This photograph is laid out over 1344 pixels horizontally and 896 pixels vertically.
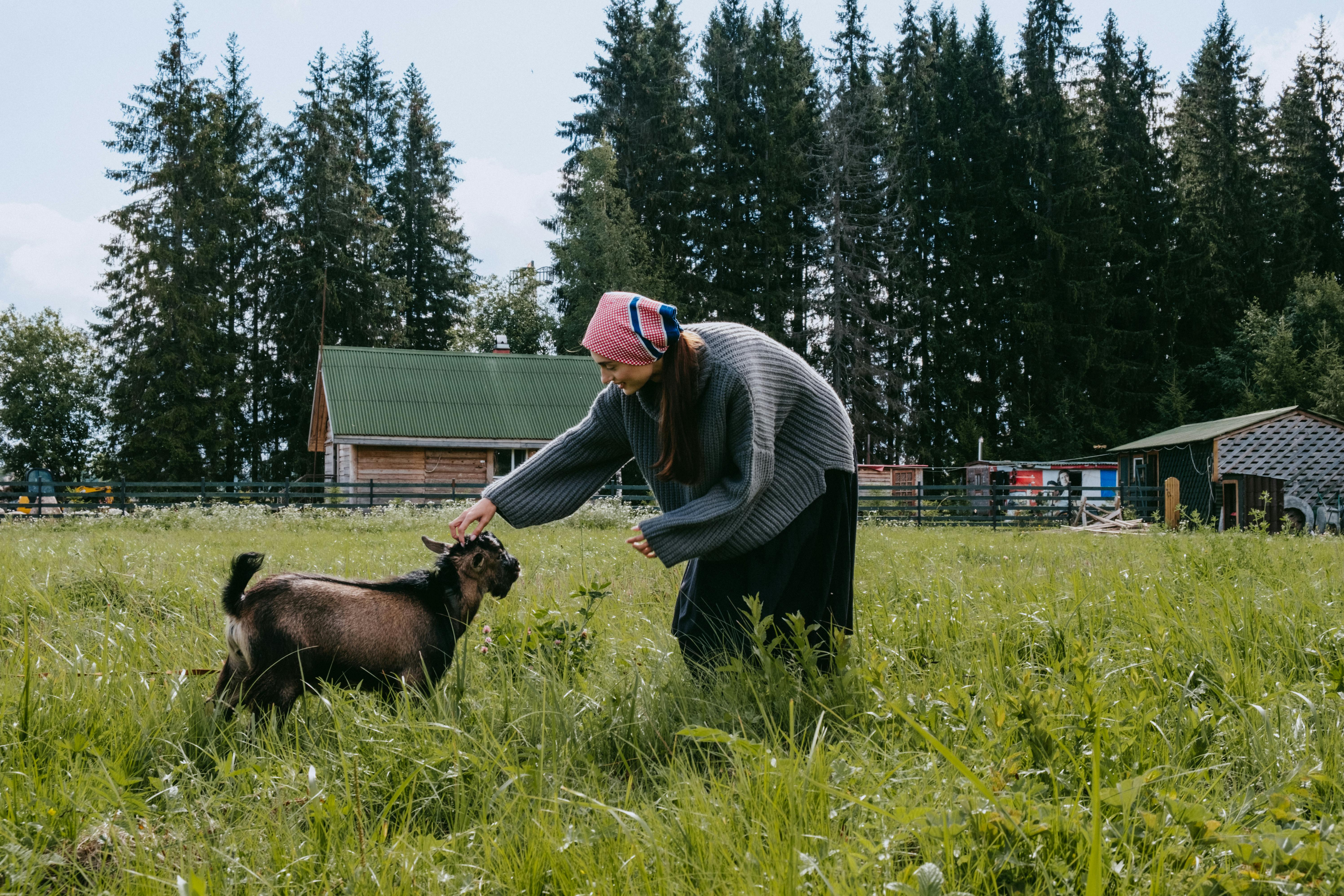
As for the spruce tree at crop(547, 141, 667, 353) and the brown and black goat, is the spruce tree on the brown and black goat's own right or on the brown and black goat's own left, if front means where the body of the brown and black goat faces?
on the brown and black goat's own left

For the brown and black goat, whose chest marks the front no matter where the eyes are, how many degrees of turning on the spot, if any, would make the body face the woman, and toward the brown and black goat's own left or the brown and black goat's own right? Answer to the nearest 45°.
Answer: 0° — it already faces them

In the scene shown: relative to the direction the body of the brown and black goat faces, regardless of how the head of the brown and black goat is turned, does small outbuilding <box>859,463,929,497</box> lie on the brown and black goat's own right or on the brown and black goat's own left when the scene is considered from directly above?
on the brown and black goat's own left

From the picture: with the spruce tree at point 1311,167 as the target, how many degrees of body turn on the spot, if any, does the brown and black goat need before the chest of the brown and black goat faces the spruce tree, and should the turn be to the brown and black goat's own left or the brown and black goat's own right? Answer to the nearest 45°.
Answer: approximately 45° to the brown and black goat's own left

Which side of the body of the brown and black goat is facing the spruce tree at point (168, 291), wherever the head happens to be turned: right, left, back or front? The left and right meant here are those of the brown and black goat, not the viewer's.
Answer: left

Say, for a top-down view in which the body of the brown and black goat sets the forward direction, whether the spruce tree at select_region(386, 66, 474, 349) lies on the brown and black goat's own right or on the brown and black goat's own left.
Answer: on the brown and black goat's own left

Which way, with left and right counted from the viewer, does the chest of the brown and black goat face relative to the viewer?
facing to the right of the viewer

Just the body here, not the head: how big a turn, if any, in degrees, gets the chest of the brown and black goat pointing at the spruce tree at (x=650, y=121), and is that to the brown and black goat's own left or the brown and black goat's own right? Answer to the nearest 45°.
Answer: approximately 90° to the brown and black goat's own left

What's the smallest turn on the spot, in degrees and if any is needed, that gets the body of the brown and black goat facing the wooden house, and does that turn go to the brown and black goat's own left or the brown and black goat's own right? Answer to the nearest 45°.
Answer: approximately 90° to the brown and black goat's own left

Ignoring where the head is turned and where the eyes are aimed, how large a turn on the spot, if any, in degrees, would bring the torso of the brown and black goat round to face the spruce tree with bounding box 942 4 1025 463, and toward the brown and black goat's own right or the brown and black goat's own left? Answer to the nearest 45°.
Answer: approximately 45° to the brown and black goat's own left
